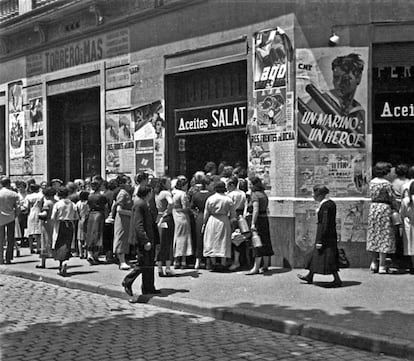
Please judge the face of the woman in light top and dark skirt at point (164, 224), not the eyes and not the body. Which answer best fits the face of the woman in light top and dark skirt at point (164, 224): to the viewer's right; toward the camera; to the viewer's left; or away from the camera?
away from the camera

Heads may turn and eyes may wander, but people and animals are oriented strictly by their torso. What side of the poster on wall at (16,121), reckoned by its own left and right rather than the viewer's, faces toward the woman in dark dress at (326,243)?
left

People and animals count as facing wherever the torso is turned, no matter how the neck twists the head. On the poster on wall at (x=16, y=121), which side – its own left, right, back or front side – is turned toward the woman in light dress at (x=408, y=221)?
left

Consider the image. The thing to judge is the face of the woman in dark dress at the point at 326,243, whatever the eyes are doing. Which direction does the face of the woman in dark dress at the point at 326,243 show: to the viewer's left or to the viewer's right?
to the viewer's left

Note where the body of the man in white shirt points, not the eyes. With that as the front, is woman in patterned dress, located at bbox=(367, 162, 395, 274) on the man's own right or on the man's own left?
on the man's own right

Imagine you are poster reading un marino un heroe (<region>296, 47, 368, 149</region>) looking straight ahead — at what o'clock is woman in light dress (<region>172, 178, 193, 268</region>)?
The woman in light dress is roughly at 3 o'clock from the poster reading un marino un heroe.

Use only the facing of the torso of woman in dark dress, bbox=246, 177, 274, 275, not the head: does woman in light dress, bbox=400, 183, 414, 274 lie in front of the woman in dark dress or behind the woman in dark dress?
behind

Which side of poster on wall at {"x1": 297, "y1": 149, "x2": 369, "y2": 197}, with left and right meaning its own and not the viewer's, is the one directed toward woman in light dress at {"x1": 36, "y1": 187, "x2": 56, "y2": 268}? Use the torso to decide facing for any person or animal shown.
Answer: right

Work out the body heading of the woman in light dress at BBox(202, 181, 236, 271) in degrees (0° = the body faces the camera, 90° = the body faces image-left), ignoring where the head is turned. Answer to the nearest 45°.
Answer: approximately 180°
